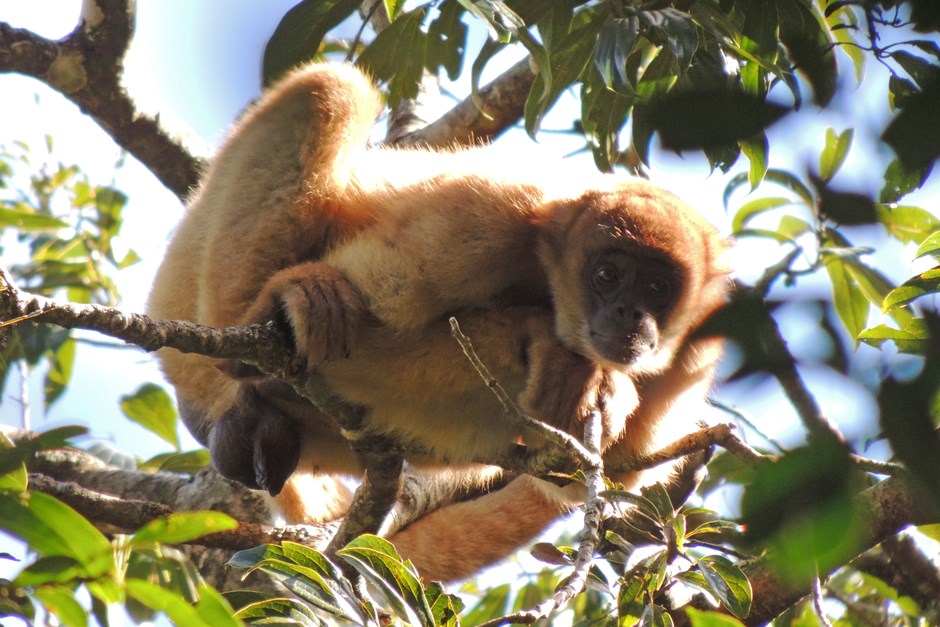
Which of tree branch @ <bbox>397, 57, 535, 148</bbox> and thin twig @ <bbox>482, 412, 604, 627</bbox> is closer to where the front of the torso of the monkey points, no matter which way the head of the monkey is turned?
the thin twig

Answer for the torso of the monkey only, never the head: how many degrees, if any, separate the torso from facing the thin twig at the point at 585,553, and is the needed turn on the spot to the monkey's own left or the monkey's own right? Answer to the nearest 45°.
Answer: approximately 45° to the monkey's own right

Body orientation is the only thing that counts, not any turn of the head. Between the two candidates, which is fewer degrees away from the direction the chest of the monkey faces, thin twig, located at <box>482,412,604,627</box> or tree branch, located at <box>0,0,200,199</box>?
the thin twig

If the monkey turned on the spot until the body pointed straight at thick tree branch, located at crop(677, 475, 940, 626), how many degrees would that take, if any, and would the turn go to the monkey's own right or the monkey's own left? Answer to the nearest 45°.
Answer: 0° — it already faces it

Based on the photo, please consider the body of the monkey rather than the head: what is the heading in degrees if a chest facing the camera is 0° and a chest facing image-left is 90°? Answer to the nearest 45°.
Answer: approximately 315°

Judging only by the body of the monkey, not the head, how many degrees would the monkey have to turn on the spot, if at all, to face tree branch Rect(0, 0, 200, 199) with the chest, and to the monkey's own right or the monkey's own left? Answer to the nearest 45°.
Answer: approximately 180°

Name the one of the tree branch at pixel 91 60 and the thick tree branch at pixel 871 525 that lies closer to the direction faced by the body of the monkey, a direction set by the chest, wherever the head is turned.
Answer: the thick tree branch

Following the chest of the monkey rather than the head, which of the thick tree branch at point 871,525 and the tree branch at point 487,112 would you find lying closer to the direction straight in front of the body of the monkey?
the thick tree branch
